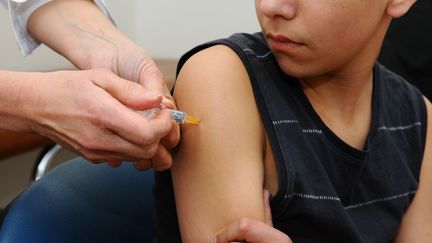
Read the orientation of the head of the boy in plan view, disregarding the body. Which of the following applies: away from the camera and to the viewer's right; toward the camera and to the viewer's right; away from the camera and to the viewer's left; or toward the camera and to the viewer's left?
toward the camera and to the viewer's left

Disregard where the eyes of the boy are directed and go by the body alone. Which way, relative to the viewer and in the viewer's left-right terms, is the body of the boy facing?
facing the viewer and to the right of the viewer
